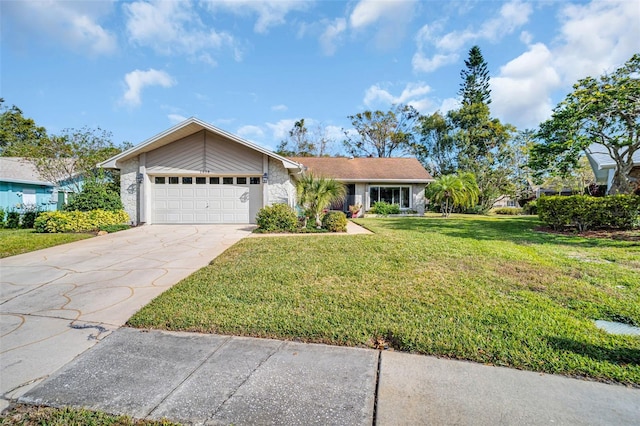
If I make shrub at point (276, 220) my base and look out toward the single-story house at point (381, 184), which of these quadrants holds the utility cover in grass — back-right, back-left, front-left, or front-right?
back-right

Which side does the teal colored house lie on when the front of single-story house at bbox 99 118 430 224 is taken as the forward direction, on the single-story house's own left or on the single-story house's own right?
on the single-story house's own right

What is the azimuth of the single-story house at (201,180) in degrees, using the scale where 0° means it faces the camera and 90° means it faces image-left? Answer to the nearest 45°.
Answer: approximately 0°

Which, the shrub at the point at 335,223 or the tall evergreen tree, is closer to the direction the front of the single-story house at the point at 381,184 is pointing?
the shrub

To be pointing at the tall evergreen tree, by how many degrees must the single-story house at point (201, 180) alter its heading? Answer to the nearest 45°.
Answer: approximately 135° to its left

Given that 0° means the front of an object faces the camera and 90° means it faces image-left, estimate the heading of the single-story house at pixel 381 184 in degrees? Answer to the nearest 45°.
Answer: approximately 0°

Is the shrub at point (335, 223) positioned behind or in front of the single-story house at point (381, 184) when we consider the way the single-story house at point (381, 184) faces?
in front

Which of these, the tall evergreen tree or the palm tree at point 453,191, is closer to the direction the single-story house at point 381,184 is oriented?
the palm tree

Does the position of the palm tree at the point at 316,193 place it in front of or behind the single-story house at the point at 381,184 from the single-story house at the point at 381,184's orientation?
in front

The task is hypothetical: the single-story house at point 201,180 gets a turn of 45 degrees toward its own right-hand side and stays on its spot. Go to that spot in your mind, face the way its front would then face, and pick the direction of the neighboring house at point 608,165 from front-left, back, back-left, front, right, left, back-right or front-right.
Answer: back-left
